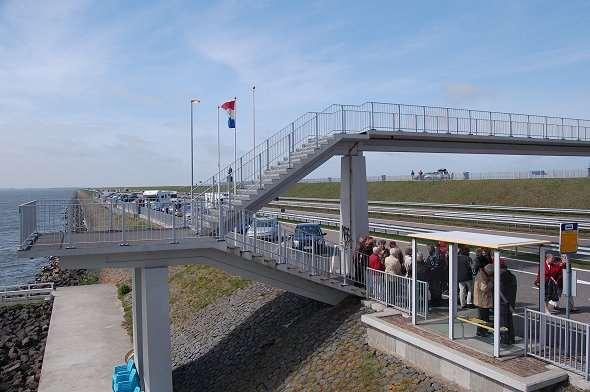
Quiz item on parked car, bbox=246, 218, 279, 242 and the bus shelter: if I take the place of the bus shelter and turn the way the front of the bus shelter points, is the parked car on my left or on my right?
on my left

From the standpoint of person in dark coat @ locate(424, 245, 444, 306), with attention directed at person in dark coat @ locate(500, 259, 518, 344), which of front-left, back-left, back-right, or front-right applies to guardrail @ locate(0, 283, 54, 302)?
back-right

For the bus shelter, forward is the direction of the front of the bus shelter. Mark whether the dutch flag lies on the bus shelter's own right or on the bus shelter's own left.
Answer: on the bus shelter's own left

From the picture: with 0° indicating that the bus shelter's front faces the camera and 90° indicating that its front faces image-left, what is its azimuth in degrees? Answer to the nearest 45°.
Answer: approximately 225°
